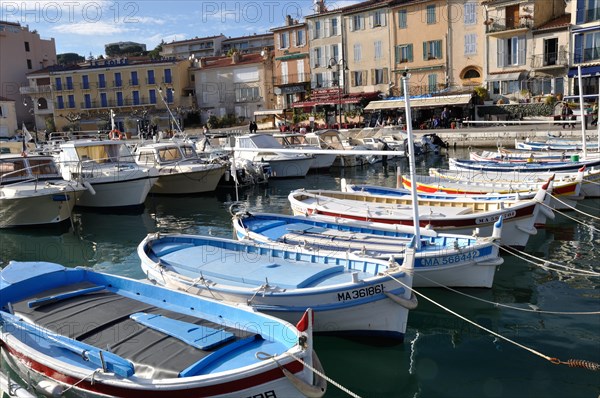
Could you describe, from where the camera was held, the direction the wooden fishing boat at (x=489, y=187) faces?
facing to the right of the viewer

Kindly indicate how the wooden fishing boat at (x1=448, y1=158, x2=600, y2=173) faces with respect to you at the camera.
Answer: facing to the right of the viewer

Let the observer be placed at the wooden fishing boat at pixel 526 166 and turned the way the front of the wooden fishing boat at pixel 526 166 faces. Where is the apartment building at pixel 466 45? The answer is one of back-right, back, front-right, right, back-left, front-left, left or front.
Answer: left

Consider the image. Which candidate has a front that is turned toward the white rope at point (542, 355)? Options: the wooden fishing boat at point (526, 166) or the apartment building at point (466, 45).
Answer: the apartment building

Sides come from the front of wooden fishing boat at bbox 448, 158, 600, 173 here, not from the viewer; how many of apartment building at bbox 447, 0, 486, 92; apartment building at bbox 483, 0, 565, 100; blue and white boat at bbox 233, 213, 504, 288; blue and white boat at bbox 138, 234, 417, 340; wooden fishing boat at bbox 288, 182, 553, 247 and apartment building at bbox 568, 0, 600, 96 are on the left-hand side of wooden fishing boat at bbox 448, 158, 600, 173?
3

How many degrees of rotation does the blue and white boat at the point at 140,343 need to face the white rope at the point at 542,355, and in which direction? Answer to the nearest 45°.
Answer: approximately 45° to its left

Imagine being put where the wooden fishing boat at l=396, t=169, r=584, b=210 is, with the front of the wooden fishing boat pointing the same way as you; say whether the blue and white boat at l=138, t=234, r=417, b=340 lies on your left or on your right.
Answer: on your right

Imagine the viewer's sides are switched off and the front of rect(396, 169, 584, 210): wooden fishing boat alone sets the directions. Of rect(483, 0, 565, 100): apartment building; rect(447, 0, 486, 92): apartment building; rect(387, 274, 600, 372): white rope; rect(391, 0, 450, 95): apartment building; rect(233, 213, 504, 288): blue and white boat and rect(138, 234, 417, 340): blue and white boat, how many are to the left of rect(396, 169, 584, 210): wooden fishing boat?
3

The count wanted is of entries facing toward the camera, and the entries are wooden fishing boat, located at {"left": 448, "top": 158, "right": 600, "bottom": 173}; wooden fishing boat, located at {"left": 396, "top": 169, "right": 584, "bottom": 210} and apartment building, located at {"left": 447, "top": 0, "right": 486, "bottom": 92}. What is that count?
1

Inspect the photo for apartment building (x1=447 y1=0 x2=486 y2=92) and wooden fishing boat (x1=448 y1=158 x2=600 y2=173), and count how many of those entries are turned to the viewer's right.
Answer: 1

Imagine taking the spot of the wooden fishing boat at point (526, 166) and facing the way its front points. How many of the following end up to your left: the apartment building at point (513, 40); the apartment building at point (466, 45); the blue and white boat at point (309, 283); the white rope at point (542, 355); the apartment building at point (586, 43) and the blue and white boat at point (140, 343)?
3

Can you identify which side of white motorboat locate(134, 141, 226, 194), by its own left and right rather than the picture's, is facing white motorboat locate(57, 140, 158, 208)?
right
